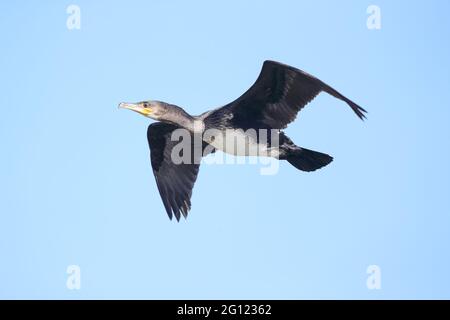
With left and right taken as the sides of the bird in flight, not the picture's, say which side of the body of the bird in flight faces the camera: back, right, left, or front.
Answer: left
